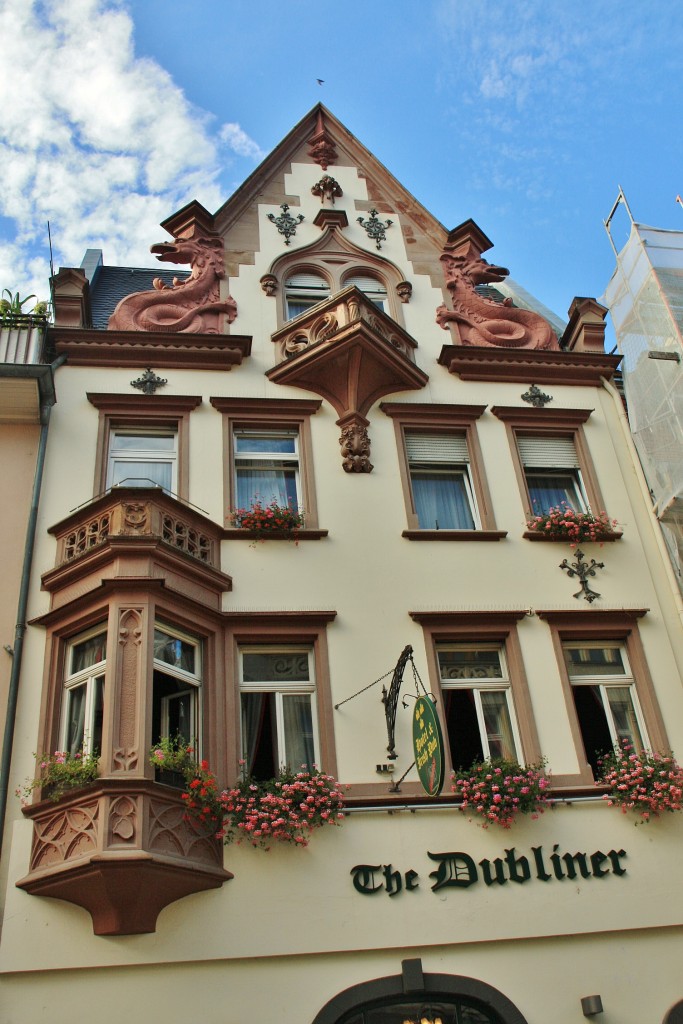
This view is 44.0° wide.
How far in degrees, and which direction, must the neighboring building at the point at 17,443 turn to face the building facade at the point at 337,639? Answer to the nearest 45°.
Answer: approximately 90° to its left

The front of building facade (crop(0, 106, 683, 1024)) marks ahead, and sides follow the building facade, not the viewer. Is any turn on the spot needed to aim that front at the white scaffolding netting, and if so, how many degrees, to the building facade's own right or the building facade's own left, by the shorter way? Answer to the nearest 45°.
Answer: approximately 90° to the building facade's own left

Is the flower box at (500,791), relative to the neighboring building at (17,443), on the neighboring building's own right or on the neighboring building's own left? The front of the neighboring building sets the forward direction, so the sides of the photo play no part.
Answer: on the neighboring building's own left

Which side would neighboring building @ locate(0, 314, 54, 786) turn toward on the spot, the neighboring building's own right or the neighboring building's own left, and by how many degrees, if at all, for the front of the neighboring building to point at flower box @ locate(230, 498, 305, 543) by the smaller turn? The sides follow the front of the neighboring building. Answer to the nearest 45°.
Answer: approximately 90° to the neighboring building's own left

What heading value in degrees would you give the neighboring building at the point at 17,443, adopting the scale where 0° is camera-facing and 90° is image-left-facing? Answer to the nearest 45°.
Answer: approximately 0°

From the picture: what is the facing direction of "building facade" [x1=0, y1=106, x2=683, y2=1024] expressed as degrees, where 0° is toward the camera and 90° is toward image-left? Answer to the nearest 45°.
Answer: approximately 0°

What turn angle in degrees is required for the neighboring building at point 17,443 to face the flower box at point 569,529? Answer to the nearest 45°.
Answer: approximately 90° to its left
